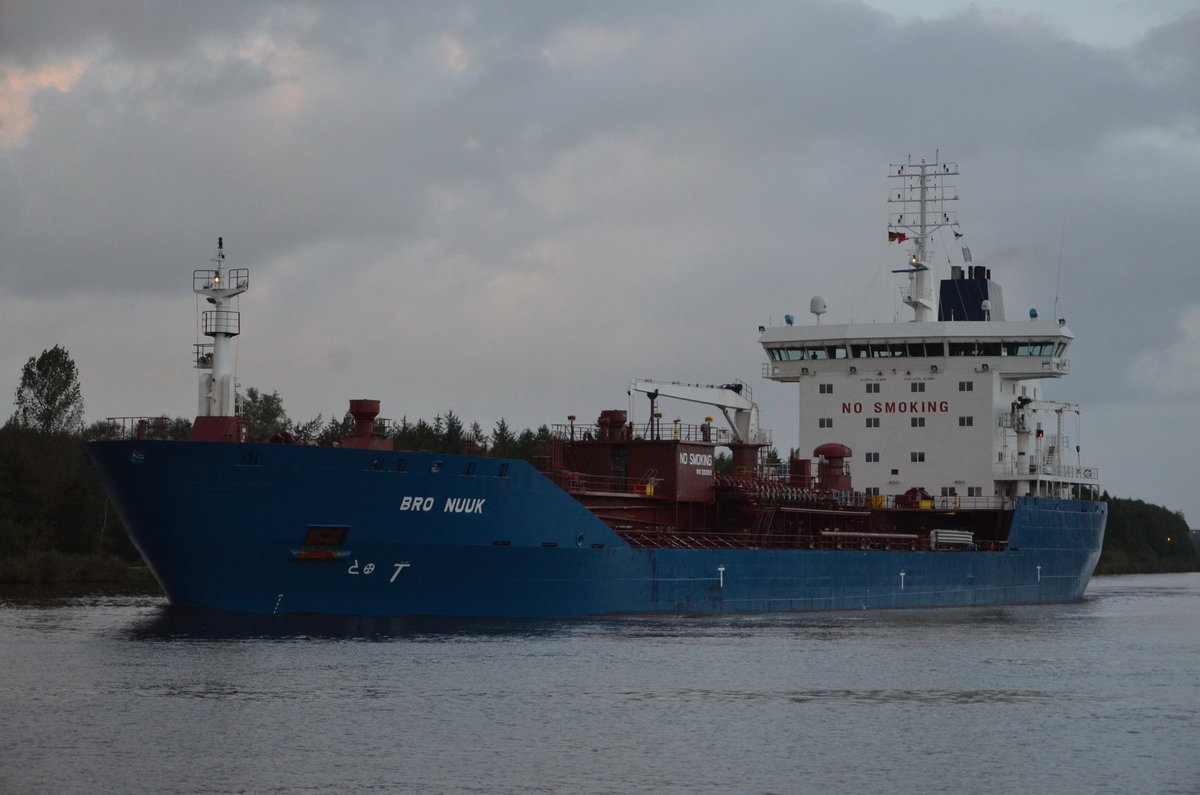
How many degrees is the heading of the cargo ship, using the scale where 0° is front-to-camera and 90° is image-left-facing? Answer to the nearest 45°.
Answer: approximately 45°
